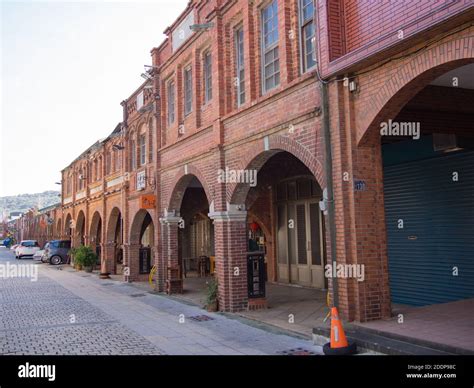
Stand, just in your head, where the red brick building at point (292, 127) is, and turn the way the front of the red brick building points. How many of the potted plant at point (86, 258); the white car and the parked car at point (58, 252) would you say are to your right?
3

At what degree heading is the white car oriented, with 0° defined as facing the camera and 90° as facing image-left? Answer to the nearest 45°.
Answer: approximately 45°
